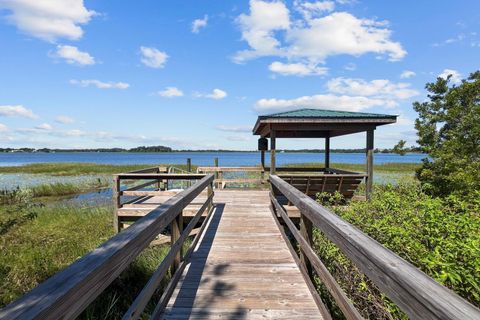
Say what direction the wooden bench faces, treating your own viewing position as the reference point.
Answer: facing away from the viewer

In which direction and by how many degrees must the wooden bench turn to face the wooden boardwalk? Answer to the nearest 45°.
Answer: approximately 180°

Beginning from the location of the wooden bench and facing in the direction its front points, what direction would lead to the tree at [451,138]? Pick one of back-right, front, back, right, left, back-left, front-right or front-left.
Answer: front-right

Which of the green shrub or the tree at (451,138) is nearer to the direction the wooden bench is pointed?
the tree
